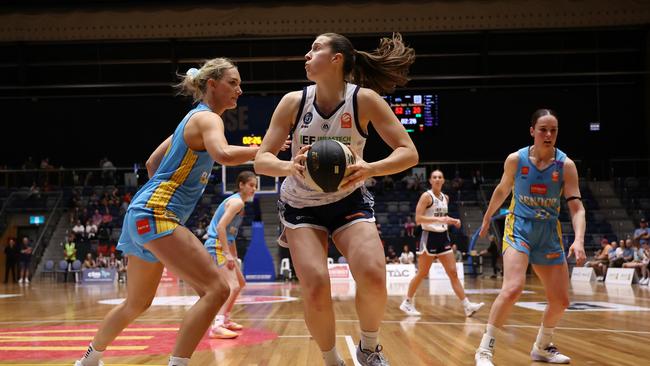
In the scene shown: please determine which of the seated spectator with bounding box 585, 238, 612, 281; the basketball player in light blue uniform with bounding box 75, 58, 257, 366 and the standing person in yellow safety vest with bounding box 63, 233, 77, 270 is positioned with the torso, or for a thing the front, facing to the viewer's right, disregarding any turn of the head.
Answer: the basketball player in light blue uniform

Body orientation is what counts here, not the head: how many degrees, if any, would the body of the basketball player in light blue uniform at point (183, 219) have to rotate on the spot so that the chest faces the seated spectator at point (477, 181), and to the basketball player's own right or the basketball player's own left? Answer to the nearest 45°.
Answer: approximately 45° to the basketball player's own left

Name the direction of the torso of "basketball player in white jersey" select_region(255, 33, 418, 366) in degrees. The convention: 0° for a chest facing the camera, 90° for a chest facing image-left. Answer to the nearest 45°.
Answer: approximately 0°

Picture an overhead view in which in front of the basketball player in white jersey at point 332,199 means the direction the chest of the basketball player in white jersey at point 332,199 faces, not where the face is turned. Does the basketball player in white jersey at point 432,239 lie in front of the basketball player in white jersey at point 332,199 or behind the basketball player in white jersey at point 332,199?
behind

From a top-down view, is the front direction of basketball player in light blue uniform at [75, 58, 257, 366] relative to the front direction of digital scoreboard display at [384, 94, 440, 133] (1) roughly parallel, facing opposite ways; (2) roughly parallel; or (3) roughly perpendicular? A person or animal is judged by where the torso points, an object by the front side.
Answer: roughly perpendicular

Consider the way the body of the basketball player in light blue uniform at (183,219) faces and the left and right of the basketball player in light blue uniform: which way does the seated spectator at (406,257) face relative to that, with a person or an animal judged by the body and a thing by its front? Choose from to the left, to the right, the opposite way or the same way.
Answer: to the right

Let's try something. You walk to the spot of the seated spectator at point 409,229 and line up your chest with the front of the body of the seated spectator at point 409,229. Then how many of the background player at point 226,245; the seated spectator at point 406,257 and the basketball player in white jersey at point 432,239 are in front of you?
3

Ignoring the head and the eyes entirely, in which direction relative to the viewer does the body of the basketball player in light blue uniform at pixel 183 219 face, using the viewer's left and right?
facing to the right of the viewer

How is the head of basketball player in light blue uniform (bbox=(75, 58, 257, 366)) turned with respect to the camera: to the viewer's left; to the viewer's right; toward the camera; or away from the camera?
to the viewer's right

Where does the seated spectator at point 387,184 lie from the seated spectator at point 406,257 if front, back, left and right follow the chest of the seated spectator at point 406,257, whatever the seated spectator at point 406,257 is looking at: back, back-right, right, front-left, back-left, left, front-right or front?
back
